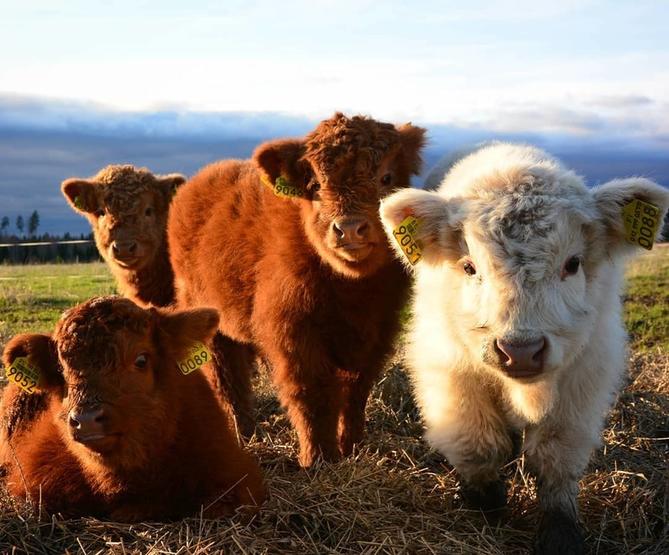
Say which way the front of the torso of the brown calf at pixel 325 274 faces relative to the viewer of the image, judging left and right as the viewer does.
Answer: facing the viewer and to the right of the viewer

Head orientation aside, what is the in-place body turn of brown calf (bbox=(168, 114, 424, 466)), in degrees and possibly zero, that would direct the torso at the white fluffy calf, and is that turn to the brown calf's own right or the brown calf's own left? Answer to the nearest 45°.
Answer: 0° — it already faces it

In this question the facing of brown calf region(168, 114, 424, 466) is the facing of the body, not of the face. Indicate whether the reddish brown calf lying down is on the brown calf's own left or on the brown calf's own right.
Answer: on the brown calf's own right

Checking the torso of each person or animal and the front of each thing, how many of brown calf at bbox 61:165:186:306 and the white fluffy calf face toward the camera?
2

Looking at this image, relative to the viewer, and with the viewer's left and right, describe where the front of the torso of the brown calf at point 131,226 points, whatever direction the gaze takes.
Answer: facing the viewer

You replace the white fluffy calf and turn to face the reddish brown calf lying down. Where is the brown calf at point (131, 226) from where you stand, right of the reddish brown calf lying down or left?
right

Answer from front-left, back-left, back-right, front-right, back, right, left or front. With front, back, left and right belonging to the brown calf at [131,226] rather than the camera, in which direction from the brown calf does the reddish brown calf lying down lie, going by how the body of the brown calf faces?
front

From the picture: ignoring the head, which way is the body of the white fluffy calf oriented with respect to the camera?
toward the camera

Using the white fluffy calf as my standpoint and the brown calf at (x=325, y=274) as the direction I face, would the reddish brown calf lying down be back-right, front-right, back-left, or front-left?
front-left

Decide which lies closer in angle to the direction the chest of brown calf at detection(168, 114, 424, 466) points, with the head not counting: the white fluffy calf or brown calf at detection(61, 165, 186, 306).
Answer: the white fluffy calf

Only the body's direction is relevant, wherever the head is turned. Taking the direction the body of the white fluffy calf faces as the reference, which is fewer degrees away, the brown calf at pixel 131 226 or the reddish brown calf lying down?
the reddish brown calf lying down
